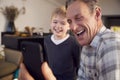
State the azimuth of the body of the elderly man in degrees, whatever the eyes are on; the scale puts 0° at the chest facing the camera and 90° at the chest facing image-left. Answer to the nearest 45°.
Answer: approximately 45°

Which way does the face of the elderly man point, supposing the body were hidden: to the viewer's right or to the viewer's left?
to the viewer's left

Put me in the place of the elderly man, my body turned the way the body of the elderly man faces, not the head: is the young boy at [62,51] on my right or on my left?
on my right
